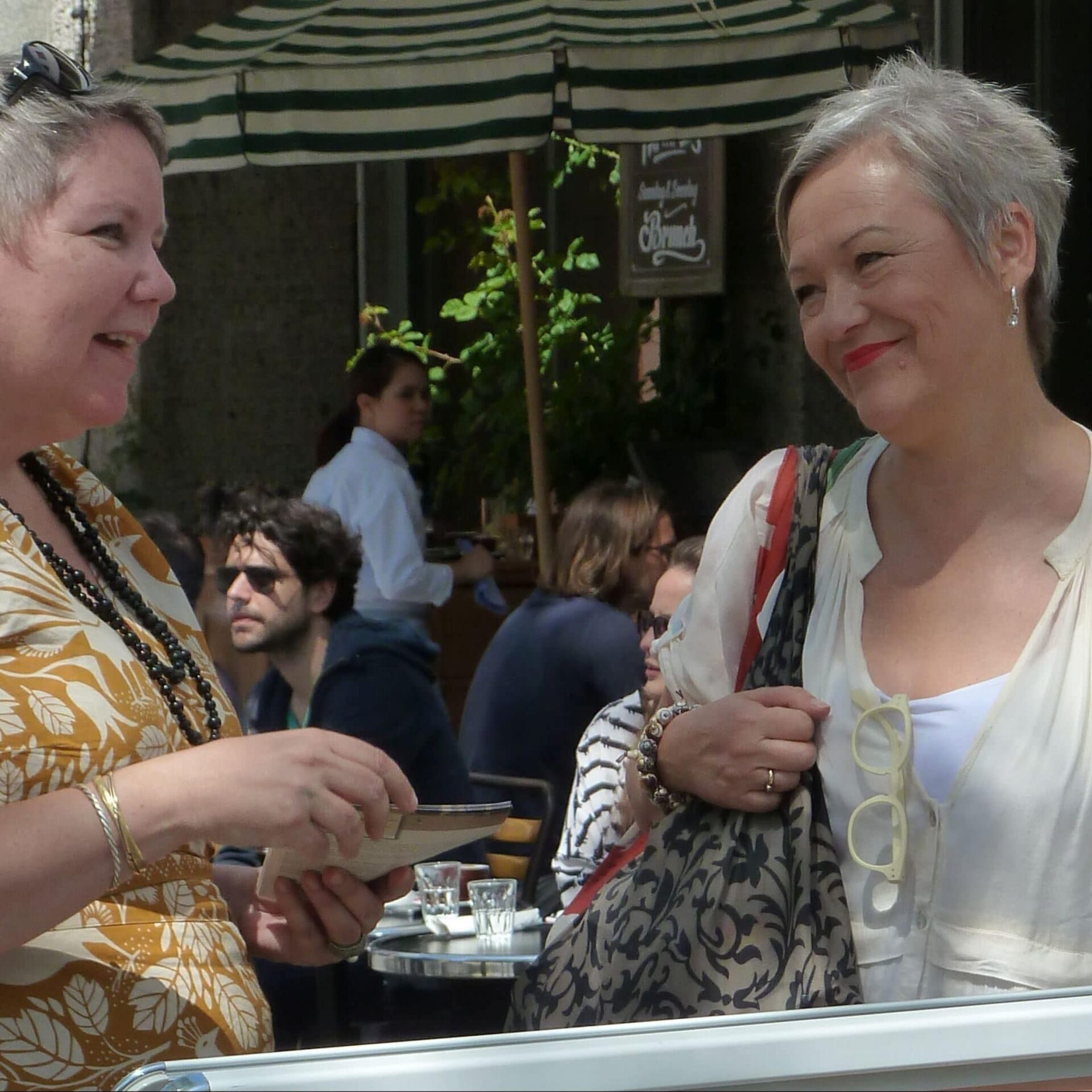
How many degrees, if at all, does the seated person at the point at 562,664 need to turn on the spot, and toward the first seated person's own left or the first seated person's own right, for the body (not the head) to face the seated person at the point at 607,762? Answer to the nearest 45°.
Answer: approximately 135° to the first seated person's own right

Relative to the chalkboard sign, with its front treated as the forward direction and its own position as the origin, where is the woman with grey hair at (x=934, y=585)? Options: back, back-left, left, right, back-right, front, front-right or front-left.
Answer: front

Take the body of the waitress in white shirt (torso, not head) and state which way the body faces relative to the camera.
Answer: to the viewer's right

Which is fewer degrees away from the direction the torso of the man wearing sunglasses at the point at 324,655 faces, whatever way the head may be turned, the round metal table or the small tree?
the round metal table

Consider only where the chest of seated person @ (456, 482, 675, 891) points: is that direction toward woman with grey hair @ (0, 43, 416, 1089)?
no

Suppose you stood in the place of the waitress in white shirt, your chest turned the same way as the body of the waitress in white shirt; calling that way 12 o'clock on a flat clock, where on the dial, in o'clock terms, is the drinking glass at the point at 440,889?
The drinking glass is roughly at 3 o'clock from the waitress in white shirt.

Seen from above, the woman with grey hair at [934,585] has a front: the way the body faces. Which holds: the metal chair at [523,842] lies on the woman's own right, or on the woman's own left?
on the woman's own right

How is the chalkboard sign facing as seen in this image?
toward the camera

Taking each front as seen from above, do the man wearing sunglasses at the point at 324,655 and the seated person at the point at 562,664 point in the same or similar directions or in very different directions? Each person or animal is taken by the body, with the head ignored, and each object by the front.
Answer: very different directions

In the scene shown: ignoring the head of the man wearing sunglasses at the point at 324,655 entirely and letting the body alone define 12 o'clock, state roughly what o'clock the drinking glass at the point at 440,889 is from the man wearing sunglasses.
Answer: The drinking glass is roughly at 10 o'clock from the man wearing sunglasses.

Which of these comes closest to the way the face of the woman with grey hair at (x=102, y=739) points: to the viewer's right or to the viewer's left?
to the viewer's right

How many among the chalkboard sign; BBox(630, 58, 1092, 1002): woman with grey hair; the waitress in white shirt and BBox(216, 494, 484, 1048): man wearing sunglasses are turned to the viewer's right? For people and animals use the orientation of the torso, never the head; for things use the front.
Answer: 1

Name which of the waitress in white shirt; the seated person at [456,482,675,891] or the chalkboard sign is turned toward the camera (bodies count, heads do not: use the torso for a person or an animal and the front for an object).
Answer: the chalkboard sign
